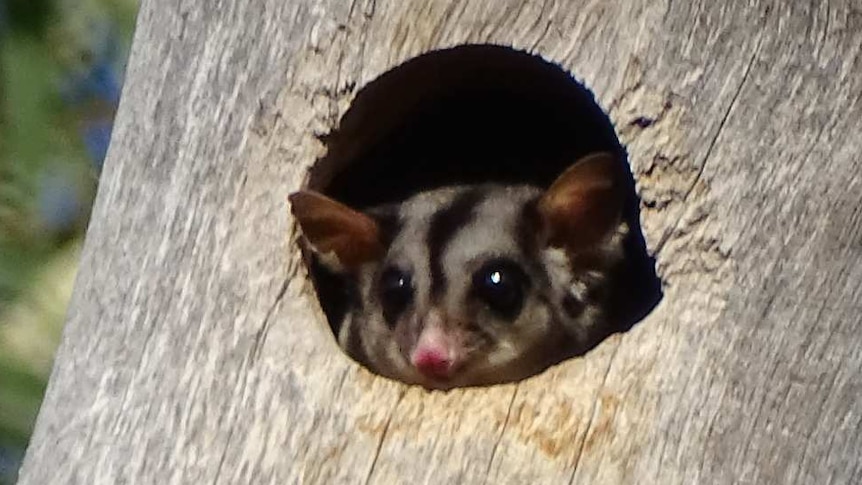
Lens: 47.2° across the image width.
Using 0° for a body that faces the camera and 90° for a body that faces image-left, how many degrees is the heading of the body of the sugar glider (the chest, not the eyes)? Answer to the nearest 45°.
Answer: approximately 0°
